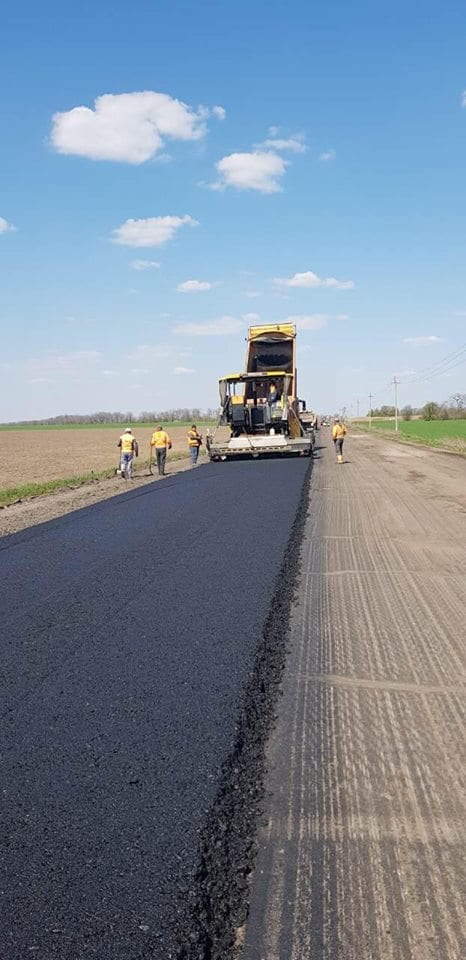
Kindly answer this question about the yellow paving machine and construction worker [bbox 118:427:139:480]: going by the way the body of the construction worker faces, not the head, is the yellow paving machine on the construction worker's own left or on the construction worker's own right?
on the construction worker's own right

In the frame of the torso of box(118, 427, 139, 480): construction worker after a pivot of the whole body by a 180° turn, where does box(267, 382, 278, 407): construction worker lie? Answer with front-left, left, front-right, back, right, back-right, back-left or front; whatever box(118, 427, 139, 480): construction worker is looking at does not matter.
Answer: back-left

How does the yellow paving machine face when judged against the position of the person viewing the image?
facing away from the viewer

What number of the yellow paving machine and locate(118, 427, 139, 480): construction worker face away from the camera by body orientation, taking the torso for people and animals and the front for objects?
2

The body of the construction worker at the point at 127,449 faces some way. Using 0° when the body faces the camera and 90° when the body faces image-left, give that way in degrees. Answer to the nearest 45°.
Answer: approximately 180°

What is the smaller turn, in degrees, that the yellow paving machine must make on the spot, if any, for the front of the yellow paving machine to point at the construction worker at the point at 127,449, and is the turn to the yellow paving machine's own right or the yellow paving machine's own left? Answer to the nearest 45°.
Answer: approximately 135° to the yellow paving machine's own left
